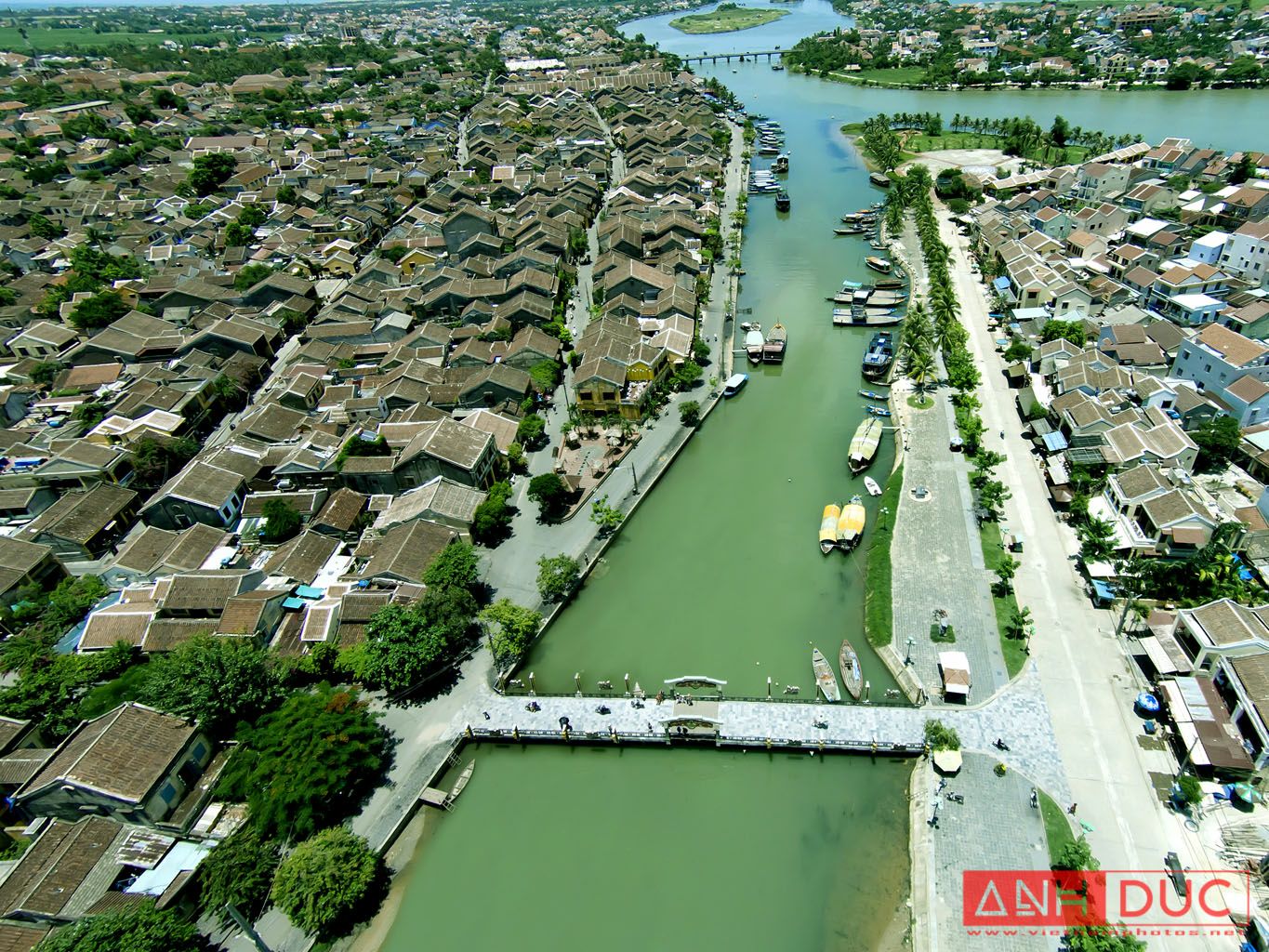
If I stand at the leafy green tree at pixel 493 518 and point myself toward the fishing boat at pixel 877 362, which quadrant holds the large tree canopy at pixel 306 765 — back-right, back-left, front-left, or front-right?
back-right

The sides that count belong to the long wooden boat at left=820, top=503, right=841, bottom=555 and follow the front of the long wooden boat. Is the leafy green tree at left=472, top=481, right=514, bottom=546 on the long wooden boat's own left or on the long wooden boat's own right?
on the long wooden boat's own right

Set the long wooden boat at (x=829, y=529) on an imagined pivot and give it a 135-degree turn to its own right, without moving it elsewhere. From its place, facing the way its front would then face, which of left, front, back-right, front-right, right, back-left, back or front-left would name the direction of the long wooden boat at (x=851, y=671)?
back-left

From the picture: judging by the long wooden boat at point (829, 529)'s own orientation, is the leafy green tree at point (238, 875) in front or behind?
in front

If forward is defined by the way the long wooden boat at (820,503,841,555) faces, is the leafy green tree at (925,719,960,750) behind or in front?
in front

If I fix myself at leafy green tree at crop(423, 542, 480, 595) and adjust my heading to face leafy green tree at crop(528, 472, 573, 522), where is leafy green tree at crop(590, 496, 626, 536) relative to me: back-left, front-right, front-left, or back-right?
front-right

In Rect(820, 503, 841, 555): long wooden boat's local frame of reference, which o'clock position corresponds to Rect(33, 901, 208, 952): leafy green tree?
The leafy green tree is roughly at 1 o'clock from the long wooden boat.

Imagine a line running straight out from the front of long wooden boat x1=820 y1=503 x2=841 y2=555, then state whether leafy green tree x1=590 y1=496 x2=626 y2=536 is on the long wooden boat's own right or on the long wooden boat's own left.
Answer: on the long wooden boat's own right

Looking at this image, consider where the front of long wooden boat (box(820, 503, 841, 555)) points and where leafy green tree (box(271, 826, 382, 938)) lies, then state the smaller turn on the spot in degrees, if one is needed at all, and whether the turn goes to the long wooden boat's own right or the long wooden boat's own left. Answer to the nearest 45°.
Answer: approximately 45° to the long wooden boat's own right

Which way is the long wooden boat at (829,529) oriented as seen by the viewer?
toward the camera

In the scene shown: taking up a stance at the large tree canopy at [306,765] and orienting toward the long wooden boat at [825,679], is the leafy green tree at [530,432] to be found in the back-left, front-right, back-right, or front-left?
front-left
